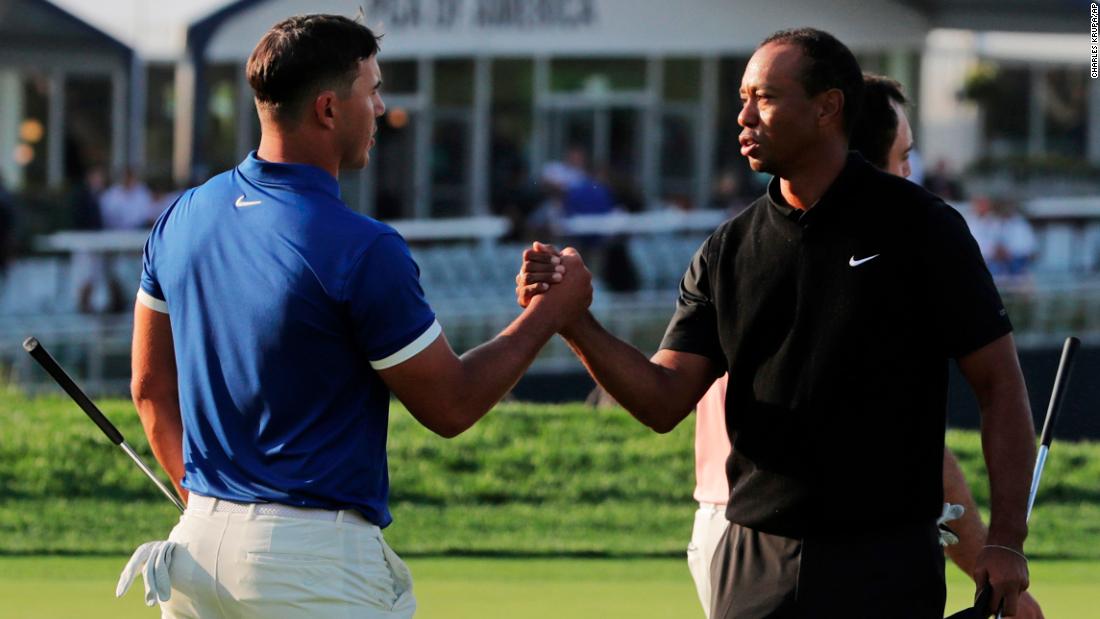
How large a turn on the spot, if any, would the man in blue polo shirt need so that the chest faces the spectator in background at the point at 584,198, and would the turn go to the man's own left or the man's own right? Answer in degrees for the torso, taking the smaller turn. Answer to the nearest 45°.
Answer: approximately 45° to the man's own left

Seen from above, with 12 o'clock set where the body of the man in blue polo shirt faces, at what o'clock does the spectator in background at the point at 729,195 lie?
The spectator in background is roughly at 11 o'clock from the man in blue polo shirt.

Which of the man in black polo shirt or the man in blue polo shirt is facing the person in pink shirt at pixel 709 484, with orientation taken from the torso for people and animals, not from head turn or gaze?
the man in blue polo shirt

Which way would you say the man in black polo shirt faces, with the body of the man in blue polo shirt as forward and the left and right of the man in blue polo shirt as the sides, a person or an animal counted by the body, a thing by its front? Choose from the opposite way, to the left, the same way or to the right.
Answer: the opposite way

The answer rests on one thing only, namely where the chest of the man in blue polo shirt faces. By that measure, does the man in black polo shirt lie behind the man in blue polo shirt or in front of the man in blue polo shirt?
in front

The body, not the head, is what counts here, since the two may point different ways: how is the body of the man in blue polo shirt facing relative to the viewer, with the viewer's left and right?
facing away from the viewer and to the right of the viewer

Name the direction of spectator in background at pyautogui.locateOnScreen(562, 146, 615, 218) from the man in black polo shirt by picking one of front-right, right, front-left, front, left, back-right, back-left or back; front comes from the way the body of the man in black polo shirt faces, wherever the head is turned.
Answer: back-right

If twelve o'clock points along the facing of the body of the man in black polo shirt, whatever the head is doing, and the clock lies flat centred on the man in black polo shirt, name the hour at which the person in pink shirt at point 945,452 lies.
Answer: The person in pink shirt is roughly at 5 o'clock from the man in black polo shirt.

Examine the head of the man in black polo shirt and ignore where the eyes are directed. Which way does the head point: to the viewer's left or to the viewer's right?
to the viewer's left

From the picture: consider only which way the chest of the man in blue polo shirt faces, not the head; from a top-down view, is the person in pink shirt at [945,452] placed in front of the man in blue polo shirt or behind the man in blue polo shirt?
in front
